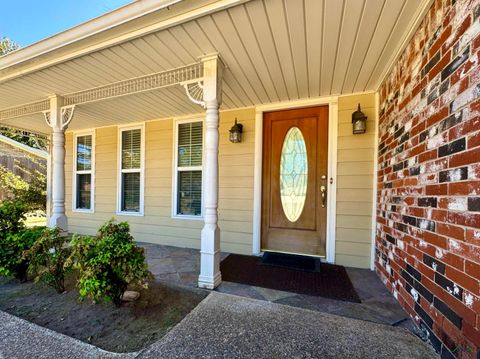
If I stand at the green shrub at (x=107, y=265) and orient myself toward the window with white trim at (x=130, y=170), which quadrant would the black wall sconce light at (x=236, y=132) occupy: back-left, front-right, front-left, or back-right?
front-right

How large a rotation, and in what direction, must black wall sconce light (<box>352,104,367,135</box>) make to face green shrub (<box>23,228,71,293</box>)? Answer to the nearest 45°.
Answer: approximately 45° to its right

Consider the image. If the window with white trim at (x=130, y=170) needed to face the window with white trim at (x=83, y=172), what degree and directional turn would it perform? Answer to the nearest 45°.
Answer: approximately 90° to its right

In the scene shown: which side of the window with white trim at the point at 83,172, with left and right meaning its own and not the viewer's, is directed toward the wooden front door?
left

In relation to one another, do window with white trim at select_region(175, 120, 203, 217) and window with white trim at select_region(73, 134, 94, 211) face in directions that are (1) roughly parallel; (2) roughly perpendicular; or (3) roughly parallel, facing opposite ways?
roughly parallel

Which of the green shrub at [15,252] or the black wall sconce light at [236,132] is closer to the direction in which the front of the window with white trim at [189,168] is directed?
the green shrub

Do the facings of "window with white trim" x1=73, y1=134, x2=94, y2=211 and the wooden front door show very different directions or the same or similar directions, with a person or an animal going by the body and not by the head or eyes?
same or similar directions

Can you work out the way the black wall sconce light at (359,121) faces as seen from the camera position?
facing the viewer

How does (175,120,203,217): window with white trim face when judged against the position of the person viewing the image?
facing the viewer and to the left of the viewer

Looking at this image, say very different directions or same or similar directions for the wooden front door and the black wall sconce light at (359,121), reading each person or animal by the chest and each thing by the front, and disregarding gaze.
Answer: same or similar directions

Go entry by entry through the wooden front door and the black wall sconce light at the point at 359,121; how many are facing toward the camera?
2
